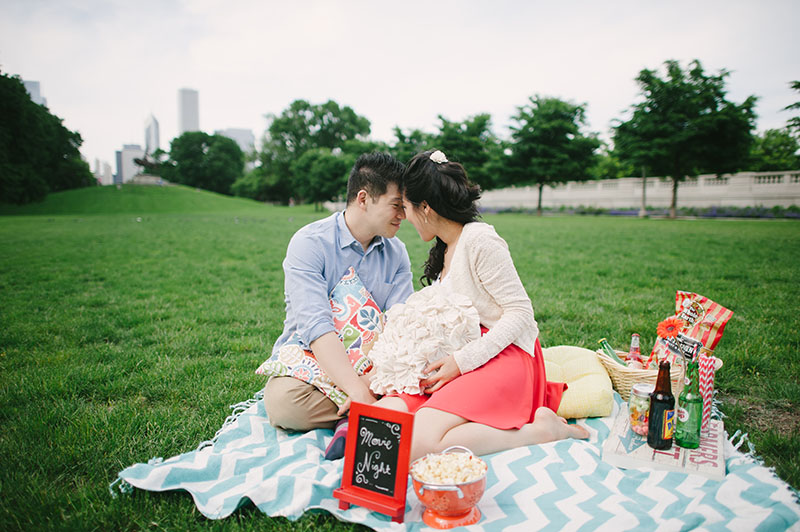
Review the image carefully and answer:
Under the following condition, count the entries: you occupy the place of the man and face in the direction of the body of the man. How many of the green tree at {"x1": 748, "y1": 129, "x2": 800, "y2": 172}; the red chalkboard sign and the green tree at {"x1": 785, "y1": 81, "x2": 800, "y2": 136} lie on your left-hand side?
2

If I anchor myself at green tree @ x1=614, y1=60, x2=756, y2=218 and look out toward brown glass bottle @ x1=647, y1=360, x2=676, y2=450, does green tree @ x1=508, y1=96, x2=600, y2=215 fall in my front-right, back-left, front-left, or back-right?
back-right

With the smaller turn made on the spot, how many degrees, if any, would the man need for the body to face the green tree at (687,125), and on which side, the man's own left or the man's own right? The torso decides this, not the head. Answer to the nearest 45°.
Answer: approximately 90° to the man's own left

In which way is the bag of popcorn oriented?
toward the camera

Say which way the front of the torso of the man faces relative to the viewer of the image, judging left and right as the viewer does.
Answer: facing the viewer and to the right of the viewer

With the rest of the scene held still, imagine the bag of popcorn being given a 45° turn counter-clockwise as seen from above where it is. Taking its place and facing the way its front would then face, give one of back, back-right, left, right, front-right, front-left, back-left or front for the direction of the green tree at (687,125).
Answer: back-left

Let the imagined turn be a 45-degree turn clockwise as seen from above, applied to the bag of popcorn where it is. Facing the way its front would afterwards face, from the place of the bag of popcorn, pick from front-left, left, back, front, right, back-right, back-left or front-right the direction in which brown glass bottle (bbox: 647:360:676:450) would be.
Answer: front-left

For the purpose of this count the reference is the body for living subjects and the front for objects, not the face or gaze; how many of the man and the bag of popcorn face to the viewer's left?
0

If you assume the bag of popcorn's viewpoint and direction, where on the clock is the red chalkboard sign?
The red chalkboard sign is roughly at 1 o'clock from the bag of popcorn.

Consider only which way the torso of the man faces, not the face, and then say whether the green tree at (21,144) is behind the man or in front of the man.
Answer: behind

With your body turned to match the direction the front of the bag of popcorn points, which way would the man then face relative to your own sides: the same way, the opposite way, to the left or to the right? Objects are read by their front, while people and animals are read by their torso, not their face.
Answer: to the left

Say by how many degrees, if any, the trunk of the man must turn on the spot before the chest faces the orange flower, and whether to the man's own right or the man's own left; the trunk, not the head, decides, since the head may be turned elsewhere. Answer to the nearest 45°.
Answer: approximately 45° to the man's own left

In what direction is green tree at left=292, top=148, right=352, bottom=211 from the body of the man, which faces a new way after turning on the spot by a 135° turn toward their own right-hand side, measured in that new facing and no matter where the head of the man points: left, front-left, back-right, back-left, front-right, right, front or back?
right

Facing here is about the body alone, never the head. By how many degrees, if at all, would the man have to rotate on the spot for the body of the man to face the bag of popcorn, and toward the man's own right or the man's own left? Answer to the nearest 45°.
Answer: approximately 45° to the man's own left

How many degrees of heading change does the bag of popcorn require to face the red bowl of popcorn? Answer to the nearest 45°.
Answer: approximately 45° to its right
